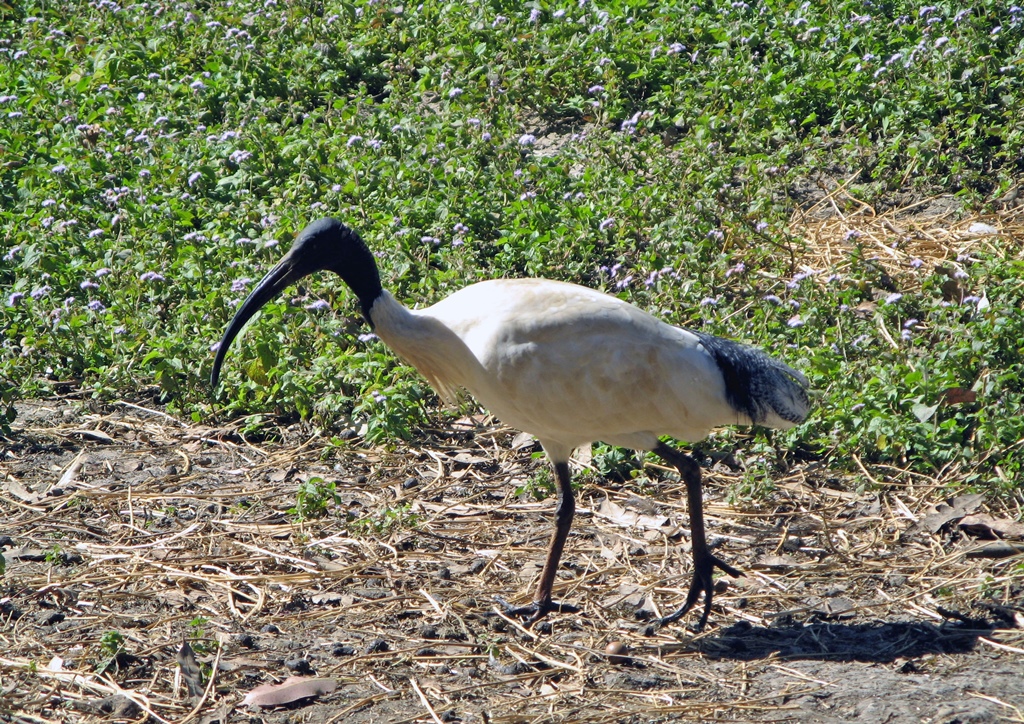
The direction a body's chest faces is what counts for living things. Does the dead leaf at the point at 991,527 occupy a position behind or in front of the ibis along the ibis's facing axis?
behind

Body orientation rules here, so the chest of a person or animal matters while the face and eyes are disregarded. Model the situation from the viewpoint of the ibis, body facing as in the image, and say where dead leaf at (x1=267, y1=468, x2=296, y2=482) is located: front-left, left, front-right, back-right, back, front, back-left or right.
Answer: front-right

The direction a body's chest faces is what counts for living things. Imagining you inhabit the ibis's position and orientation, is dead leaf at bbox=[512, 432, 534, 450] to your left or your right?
on your right

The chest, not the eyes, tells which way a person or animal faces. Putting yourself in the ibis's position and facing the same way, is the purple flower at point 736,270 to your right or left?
on your right

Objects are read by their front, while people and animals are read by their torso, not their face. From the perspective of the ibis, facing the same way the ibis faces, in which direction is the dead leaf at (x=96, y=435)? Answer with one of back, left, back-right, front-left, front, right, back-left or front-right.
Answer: front-right

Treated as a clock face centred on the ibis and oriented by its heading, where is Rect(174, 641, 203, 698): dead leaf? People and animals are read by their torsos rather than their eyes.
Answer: The dead leaf is roughly at 11 o'clock from the ibis.

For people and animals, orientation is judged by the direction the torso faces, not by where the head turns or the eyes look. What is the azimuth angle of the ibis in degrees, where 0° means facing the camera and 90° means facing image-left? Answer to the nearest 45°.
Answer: approximately 90°

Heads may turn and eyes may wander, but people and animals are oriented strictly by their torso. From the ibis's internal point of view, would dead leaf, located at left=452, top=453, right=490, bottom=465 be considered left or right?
on its right
